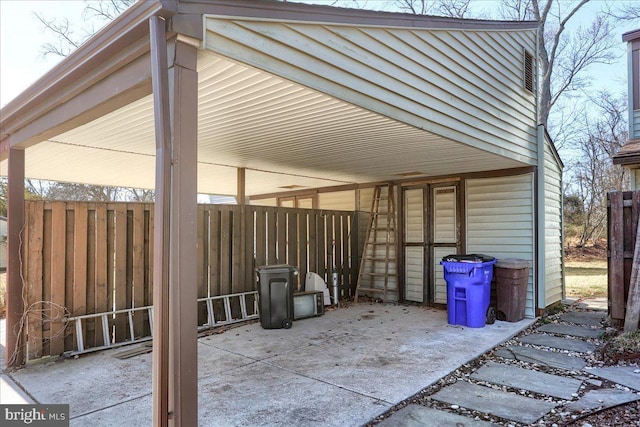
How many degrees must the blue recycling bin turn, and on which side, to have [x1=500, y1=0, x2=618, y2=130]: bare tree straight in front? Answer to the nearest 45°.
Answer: approximately 135° to its right

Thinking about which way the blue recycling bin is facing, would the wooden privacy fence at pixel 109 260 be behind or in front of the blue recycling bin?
in front

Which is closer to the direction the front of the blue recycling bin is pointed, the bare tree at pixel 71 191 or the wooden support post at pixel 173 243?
the wooden support post

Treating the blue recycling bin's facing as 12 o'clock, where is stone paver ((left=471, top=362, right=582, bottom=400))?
The stone paver is roughly at 10 o'clock from the blue recycling bin.

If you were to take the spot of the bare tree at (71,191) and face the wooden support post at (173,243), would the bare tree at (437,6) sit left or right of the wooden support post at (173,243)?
left

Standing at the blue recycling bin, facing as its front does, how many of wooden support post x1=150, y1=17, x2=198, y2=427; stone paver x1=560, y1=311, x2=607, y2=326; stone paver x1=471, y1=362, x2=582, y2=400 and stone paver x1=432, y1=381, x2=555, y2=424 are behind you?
1

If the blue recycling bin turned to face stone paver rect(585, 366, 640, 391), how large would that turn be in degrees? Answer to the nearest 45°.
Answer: approximately 90° to its left

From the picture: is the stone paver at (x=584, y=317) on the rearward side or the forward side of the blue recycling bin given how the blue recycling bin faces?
on the rearward side

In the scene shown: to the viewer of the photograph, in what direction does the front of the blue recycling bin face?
facing the viewer and to the left of the viewer

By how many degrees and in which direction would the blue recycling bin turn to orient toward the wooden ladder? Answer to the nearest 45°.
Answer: approximately 90° to its right
